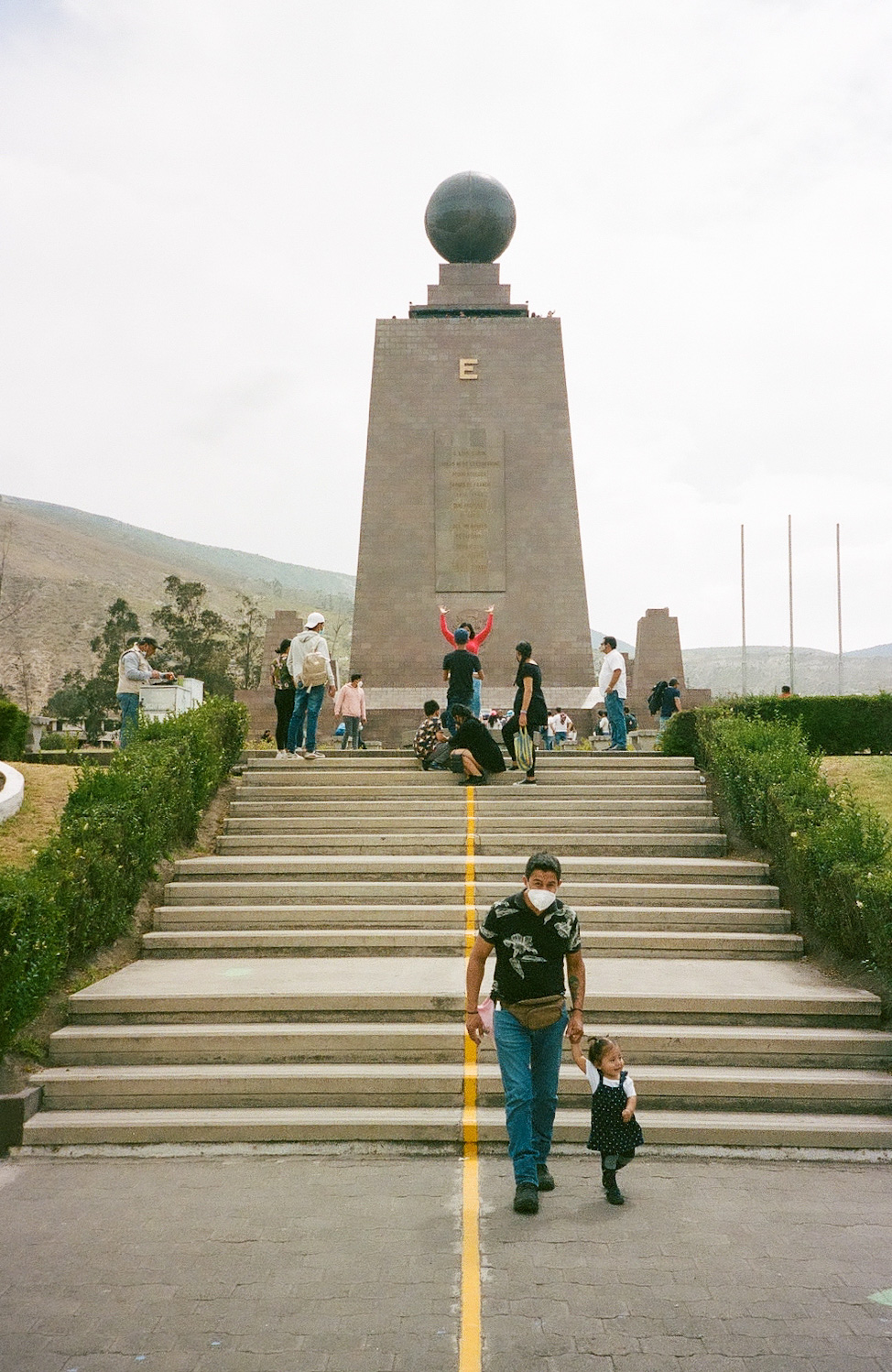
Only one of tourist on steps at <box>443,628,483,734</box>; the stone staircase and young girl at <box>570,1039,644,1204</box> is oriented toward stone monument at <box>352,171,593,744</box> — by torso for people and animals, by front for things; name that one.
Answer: the tourist on steps

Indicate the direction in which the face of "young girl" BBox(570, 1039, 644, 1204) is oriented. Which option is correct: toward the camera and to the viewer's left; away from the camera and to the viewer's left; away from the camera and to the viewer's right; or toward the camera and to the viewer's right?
toward the camera and to the viewer's right

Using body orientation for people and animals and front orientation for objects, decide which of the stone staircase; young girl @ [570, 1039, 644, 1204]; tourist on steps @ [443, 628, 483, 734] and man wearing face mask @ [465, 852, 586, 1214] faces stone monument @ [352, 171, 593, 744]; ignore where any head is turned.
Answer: the tourist on steps

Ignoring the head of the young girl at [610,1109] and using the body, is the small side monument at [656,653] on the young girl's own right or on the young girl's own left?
on the young girl's own left

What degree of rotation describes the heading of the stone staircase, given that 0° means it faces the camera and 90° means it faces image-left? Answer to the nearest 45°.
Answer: approximately 0°

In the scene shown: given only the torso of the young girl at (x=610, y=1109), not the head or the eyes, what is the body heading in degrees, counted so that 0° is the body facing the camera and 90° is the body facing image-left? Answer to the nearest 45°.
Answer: approximately 315°

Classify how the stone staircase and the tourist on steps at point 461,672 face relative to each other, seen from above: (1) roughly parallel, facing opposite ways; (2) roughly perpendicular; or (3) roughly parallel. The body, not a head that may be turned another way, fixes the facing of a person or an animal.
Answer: roughly parallel, facing opposite ways

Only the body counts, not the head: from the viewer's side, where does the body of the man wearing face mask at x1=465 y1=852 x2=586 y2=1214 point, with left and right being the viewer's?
facing the viewer

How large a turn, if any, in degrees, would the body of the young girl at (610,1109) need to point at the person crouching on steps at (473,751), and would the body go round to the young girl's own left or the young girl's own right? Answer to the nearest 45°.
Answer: approximately 135° to the young girl's own left
